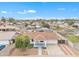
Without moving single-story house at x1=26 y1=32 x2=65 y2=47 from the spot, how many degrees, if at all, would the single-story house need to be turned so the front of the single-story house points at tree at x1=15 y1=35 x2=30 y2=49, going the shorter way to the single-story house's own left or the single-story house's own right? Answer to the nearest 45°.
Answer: approximately 90° to the single-story house's own right

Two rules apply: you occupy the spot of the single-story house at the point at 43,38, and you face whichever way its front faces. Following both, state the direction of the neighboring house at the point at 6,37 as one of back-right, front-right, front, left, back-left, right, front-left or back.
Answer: right

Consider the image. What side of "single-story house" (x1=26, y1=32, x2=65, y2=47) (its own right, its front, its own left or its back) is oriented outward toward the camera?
front
